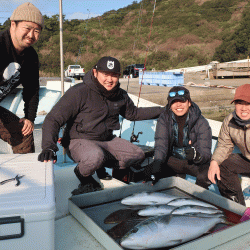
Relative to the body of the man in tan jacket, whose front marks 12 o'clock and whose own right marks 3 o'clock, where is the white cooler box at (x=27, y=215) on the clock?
The white cooler box is roughly at 1 o'clock from the man in tan jacket.

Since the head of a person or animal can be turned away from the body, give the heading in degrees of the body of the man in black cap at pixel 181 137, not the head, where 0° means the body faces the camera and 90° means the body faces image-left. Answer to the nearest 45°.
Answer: approximately 0°

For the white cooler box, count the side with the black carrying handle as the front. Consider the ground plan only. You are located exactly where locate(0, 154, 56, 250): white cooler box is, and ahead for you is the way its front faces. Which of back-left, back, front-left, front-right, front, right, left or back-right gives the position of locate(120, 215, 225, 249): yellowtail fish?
left

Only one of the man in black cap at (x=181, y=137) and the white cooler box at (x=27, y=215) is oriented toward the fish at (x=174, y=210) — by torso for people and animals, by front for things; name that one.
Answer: the man in black cap

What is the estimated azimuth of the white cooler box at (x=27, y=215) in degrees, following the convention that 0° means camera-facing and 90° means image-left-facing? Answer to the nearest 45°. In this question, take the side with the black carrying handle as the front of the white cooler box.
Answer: approximately 0°

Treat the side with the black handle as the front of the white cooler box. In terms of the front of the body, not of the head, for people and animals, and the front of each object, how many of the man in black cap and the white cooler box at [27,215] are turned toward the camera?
2
